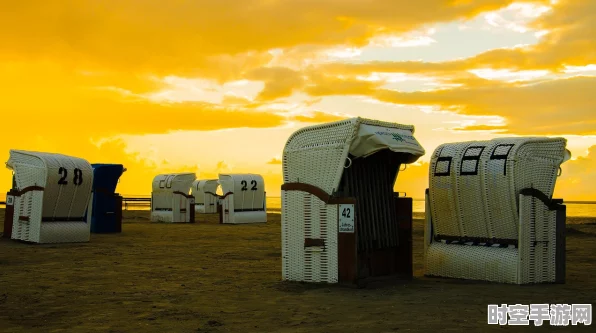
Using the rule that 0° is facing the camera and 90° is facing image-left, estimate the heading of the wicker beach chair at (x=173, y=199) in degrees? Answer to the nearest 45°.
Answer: approximately 225°

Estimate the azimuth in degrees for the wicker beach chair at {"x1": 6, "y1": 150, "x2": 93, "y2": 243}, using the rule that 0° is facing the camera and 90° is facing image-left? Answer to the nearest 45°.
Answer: approximately 135°

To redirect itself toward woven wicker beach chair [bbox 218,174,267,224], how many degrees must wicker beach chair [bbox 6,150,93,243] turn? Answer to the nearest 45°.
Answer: approximately 90° to its right

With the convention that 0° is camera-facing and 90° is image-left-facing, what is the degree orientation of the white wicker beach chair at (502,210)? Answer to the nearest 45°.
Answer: approximately 225°

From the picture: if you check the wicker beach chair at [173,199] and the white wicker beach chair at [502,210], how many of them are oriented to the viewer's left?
0

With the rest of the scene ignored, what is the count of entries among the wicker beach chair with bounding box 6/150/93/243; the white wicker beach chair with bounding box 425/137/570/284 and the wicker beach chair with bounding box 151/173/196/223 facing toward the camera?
0

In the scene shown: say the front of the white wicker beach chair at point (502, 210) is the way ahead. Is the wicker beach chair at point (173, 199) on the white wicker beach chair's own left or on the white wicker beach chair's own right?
on the white wicker beach chair's own left

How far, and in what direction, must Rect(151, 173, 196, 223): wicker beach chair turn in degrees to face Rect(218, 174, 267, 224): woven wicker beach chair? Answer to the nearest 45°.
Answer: approximately 90° to its right

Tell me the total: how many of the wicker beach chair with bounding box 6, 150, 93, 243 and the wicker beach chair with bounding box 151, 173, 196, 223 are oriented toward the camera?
0

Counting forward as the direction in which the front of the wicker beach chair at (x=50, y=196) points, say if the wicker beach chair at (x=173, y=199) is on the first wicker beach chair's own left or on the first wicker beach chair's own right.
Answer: on the first wicker beach chair's own right

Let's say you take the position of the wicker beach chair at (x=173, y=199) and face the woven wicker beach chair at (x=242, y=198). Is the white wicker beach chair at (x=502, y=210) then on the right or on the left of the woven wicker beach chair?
right

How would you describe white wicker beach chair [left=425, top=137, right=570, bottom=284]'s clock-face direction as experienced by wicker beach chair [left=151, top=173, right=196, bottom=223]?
The white wicker beach chair is roughly at 4 o'clock from the wicker beach chair.
